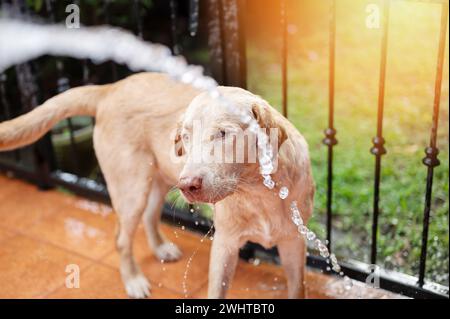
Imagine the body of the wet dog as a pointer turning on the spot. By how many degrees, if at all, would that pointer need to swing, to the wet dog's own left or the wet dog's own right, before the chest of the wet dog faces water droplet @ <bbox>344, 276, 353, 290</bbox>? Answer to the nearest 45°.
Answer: approximately 45° to the wet dog's own left

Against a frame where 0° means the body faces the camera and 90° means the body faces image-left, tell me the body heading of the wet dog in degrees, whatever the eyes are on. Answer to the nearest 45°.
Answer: approximately 315°
